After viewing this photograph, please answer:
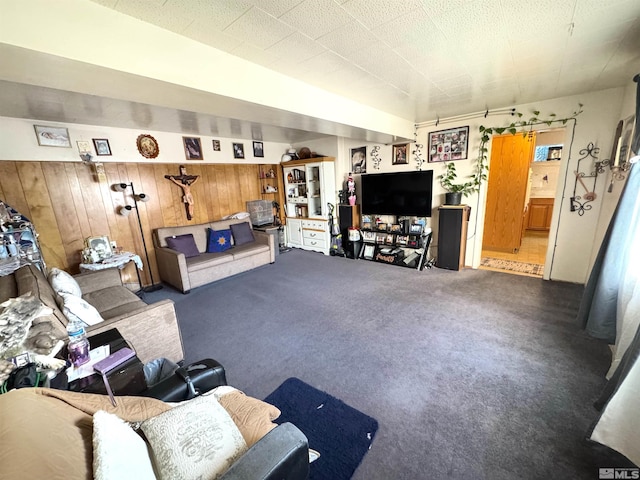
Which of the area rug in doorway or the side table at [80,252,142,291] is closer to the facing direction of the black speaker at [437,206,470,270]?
the side table

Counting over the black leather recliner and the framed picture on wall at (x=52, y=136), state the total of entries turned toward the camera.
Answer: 1

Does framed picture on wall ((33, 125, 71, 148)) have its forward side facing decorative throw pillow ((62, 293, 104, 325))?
yes

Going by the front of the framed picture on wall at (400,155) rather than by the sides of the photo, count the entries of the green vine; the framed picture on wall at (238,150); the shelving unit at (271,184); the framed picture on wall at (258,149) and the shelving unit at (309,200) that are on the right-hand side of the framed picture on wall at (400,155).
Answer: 4

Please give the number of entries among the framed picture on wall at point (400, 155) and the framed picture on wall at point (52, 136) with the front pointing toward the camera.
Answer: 2

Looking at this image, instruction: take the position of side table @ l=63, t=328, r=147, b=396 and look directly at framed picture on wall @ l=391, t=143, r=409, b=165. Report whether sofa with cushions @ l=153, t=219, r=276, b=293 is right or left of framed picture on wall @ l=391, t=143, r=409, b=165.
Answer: left
